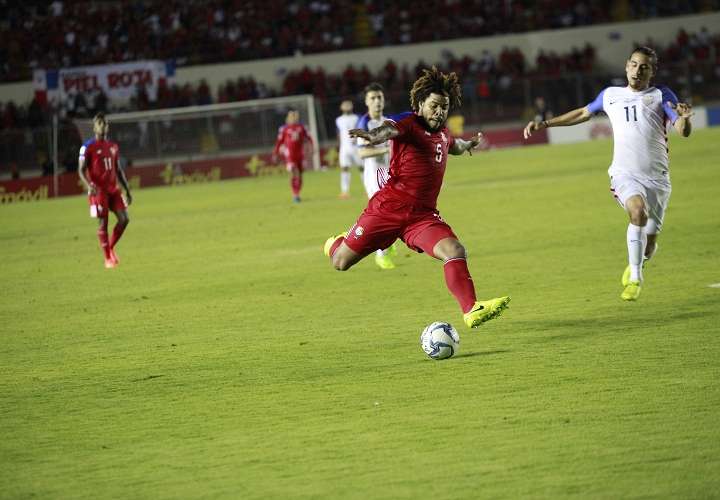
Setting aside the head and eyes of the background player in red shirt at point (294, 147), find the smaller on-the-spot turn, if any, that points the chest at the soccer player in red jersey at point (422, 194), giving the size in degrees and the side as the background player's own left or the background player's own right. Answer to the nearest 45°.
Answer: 0° — they already face them

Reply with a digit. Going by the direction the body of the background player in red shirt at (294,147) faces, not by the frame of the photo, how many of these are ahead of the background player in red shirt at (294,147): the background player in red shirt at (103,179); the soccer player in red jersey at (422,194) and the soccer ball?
3

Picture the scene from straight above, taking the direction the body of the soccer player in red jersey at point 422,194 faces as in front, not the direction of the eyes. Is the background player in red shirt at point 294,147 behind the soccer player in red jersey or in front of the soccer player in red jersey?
behind

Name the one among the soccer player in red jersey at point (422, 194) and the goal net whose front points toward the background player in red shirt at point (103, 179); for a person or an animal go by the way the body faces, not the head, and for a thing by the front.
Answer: the goal net

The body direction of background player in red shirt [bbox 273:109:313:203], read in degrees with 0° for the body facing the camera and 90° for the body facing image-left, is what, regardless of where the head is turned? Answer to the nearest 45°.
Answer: approximately 0°

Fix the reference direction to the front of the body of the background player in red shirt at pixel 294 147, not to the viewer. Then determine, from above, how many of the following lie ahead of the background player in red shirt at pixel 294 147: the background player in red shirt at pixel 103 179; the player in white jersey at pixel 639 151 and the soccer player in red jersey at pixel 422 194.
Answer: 3

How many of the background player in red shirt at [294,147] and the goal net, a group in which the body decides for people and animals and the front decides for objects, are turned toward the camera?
2

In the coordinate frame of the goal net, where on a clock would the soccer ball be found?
The soccer ball is roughly at 12 o'clock from the goal net.

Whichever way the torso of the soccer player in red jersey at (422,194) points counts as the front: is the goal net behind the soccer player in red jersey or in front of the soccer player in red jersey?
behind
